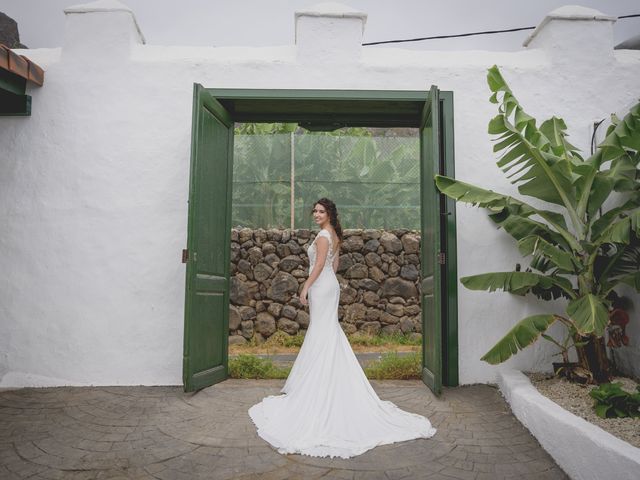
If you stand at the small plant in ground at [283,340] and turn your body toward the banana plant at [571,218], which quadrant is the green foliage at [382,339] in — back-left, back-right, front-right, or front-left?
front-left

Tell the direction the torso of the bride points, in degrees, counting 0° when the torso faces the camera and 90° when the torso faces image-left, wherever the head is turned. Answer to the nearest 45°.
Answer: approximately 135°

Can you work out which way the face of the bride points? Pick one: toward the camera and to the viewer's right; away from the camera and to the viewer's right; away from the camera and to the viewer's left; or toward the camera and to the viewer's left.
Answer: toward the camera and to the viewer's left

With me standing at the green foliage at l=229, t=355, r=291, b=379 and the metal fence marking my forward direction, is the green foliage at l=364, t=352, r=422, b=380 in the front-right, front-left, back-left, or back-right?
front-right

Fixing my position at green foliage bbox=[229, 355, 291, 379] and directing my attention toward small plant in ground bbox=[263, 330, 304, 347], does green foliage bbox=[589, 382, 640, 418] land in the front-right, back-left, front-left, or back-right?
back-right

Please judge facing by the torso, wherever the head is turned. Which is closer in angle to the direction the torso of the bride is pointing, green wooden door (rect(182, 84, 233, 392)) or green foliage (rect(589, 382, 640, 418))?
the green wooden door

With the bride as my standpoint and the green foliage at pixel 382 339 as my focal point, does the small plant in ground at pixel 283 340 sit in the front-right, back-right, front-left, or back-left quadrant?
front-left

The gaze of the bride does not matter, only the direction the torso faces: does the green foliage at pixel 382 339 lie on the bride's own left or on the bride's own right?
on the bride's own right
